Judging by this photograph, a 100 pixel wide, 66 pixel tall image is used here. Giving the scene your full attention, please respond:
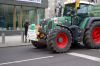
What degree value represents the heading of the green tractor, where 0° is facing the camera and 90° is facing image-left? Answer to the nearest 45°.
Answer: approximately 45°
